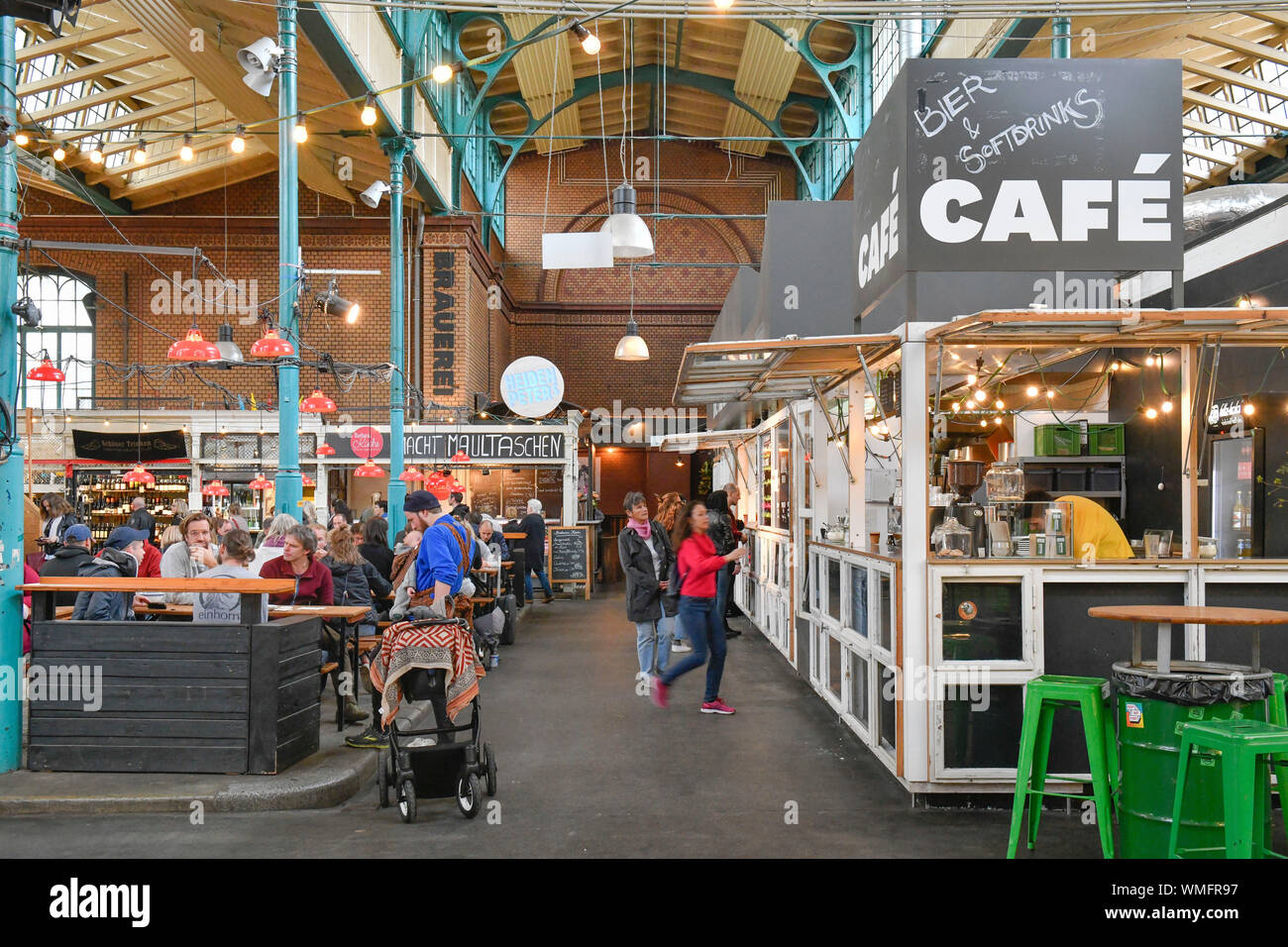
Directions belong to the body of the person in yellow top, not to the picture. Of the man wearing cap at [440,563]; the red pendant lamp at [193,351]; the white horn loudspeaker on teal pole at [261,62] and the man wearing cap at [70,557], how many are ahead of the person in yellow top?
4

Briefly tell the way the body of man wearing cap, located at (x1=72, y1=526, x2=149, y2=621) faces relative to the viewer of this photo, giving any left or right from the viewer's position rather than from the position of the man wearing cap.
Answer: facing to the right of the viewer

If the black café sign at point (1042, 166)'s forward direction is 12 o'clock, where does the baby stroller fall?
The baby stroller is roughly at 2 o'clock from the black café sign.

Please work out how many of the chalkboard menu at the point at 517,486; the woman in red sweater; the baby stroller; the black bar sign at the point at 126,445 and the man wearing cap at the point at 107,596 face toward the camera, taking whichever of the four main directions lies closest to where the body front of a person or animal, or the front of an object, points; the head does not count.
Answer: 3

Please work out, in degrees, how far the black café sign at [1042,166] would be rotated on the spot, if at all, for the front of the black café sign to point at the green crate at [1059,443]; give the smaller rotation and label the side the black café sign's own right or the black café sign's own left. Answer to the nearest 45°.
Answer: approximately 180°

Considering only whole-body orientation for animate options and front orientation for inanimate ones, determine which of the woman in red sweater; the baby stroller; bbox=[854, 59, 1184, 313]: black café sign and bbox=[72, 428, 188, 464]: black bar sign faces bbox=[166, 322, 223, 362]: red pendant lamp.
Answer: bbox=[72, 428, 188, 464]: black bar sign

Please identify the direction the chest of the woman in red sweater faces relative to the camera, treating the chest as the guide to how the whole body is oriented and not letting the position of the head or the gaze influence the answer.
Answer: to the viewer's right

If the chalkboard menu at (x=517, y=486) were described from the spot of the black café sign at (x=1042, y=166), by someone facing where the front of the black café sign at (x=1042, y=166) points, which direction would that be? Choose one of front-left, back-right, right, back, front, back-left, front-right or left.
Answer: back-right

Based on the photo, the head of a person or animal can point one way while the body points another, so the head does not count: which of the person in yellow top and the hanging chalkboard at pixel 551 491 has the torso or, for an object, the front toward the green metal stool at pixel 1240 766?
the hanging chalkboard

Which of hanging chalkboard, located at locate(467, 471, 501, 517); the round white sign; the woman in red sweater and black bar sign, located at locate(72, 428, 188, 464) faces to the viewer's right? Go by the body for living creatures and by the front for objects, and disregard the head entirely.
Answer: the woman in red sweater
